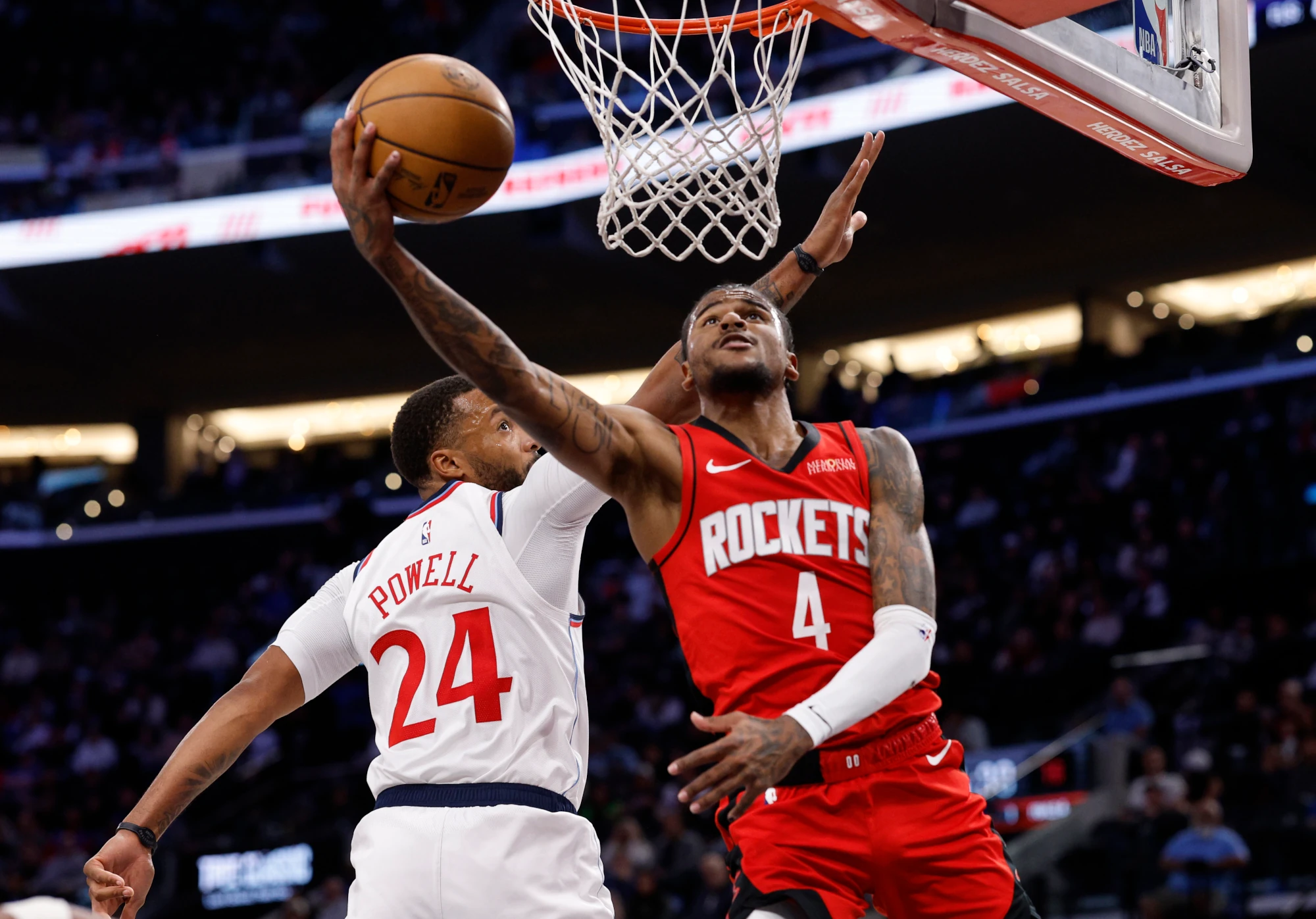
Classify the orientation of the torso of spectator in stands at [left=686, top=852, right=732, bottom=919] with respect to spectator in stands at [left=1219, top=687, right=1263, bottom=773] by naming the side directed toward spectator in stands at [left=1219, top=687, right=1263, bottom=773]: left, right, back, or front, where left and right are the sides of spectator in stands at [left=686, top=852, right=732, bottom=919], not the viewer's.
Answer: left

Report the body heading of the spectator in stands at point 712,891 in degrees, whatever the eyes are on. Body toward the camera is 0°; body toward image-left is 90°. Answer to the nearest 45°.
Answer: approximately 0°

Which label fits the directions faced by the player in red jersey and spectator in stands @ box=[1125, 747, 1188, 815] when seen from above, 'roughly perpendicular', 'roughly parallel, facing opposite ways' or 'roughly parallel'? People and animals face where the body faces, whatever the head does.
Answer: roughly parallel

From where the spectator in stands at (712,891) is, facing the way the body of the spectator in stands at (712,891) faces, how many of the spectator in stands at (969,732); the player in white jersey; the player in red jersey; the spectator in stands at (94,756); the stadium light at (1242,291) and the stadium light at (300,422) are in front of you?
2

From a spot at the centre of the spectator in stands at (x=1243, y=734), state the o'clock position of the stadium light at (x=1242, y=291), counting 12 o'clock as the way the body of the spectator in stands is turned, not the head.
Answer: The stadium light is roughly at 6 o'clock from the spectator in stands.

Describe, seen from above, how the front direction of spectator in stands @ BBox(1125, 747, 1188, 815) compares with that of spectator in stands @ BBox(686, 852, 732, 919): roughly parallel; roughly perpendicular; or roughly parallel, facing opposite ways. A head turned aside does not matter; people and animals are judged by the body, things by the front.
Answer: roughly parallel

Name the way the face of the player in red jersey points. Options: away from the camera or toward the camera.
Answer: toward the camera

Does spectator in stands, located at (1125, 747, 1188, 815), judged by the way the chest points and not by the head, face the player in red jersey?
yes

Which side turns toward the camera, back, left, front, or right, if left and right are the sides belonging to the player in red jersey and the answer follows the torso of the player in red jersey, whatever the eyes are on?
front

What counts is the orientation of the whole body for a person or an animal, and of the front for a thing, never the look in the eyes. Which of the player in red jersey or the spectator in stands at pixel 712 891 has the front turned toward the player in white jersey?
the spectator in stands

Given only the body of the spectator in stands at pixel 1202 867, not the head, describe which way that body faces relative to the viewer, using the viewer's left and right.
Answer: facing the viewer

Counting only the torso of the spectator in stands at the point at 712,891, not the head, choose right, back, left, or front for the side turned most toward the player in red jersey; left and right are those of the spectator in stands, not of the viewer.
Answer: front

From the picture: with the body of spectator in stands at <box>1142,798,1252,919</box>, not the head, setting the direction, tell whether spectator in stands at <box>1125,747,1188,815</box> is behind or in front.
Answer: behind
